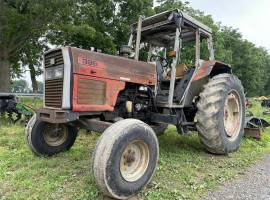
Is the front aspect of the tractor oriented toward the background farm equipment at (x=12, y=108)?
no

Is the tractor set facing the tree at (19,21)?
no

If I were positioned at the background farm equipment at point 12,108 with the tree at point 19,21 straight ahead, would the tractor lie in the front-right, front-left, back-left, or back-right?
back-right

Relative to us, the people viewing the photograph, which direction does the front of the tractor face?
facing the viewer and to the left of the viewer
